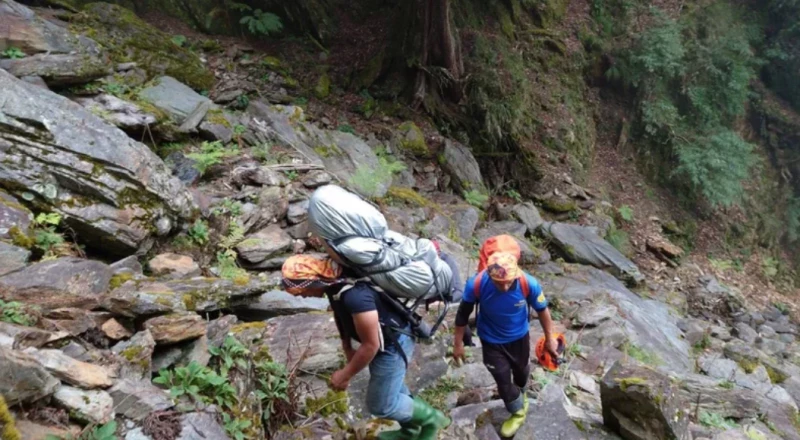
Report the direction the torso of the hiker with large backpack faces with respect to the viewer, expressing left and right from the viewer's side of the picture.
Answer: facing to the left of the viewer

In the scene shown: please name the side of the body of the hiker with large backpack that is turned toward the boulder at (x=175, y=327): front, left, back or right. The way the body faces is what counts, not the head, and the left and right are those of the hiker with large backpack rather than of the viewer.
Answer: front

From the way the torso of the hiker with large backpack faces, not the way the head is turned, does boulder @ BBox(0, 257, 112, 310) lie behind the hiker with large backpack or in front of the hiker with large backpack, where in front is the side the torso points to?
in front

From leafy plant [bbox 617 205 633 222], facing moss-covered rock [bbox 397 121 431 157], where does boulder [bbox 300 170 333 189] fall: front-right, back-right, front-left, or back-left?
front-left

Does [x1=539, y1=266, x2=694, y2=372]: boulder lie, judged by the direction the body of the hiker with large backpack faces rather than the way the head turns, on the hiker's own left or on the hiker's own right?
on the hiker's own right
